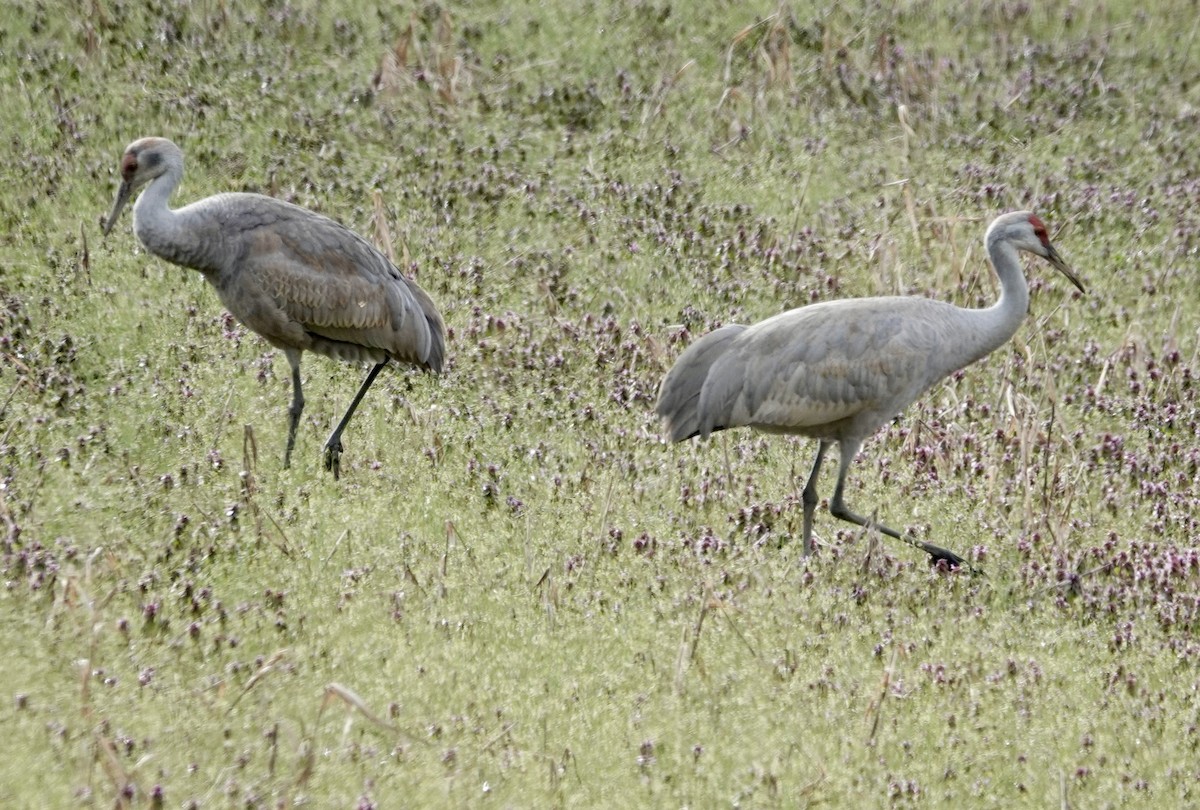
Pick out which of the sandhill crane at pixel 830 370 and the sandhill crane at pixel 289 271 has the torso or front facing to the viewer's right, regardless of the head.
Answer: the sandhill crane at pixel 830 370

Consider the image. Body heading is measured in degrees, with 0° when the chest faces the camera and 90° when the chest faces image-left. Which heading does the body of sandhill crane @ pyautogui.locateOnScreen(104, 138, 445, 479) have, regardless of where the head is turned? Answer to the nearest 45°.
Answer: approximately 90°

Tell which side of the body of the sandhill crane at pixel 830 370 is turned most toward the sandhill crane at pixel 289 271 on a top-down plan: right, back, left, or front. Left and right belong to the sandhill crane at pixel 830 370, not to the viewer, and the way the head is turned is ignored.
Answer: back

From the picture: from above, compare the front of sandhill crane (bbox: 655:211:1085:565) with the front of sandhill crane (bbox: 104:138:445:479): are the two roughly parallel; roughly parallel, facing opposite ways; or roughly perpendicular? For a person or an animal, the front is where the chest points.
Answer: roughly parallel, facing opposite ways

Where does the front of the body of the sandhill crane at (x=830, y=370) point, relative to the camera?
to the viewer's right

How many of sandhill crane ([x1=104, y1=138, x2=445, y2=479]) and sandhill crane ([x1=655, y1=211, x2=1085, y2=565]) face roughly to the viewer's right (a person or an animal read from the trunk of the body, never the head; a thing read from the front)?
1

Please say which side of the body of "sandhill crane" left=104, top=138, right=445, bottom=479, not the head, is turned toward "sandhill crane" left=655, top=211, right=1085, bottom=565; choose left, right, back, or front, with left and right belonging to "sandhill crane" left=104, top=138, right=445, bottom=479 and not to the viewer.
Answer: back
